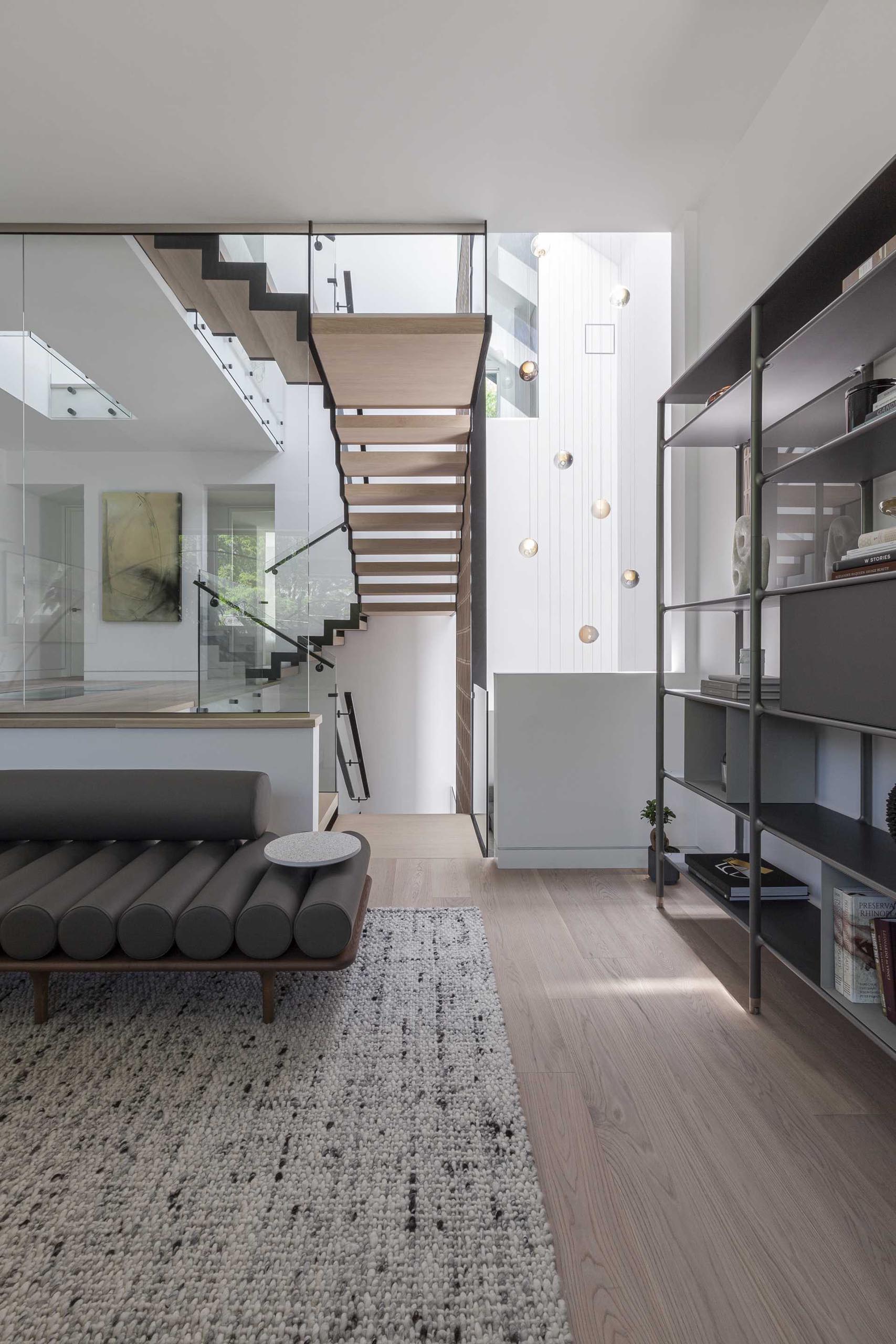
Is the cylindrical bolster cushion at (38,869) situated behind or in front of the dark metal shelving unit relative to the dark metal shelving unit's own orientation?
in front

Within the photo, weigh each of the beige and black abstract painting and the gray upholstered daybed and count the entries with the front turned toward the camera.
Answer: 2

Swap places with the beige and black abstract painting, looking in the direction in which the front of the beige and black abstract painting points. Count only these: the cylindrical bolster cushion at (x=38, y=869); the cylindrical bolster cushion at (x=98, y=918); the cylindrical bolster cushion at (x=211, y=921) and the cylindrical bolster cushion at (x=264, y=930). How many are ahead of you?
4

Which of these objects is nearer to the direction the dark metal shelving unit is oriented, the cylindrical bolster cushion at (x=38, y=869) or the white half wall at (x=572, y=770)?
the cylindrical bolster cushion

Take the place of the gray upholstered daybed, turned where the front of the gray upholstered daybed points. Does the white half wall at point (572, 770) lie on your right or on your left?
on your left

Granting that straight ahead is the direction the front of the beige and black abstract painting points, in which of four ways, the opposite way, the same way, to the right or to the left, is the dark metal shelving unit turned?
to the right

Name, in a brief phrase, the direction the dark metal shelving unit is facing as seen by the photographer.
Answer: facing the viewer and to the left of the viewer

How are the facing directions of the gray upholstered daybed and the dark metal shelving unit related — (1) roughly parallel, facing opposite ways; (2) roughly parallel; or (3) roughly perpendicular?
roughly perpendicular

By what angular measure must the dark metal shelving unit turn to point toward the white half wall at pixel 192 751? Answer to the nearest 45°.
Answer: approximately 45° to its right

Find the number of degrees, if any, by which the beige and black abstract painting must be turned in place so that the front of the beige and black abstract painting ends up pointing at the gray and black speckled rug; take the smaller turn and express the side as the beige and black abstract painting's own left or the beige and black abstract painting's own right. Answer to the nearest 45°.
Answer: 0° — it already faces it

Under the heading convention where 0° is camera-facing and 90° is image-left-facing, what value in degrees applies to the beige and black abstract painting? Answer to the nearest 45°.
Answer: approximately 0°

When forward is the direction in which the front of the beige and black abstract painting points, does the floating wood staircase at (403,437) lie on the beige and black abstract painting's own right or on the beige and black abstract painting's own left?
on the beige and black abstract painting's own left

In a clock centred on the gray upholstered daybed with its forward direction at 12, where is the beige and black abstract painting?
The beige and black abstract painting is roughly at 6 o'clock from the gray upholstered daybed.
